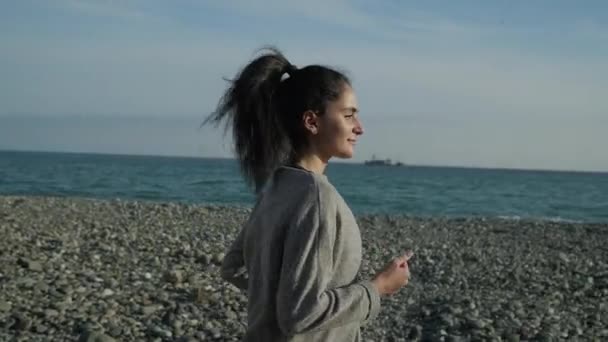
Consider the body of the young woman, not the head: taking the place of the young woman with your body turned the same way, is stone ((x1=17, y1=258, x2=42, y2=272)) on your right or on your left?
on your left

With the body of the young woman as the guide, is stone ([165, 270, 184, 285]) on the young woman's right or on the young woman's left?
on the young woman's left

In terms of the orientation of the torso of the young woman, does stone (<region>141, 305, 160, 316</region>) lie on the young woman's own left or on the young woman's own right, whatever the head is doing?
on the young woman's own left

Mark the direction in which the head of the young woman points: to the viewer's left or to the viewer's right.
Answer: to the viewer's right

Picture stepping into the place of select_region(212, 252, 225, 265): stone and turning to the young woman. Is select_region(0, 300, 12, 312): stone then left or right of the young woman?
right

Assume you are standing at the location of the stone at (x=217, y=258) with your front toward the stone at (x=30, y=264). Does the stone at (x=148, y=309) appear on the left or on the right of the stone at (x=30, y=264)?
left

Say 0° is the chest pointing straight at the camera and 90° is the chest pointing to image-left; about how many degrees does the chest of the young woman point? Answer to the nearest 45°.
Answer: approximately 270°

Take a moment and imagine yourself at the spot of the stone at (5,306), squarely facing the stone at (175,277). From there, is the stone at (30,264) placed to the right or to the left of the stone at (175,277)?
left

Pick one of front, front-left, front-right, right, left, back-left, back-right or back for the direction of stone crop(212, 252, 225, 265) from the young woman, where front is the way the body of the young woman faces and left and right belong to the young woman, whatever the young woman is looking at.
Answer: left

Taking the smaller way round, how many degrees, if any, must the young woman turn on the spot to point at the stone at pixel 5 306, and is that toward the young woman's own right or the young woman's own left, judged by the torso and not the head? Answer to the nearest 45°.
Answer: approximately 135° to the young woman's own left
